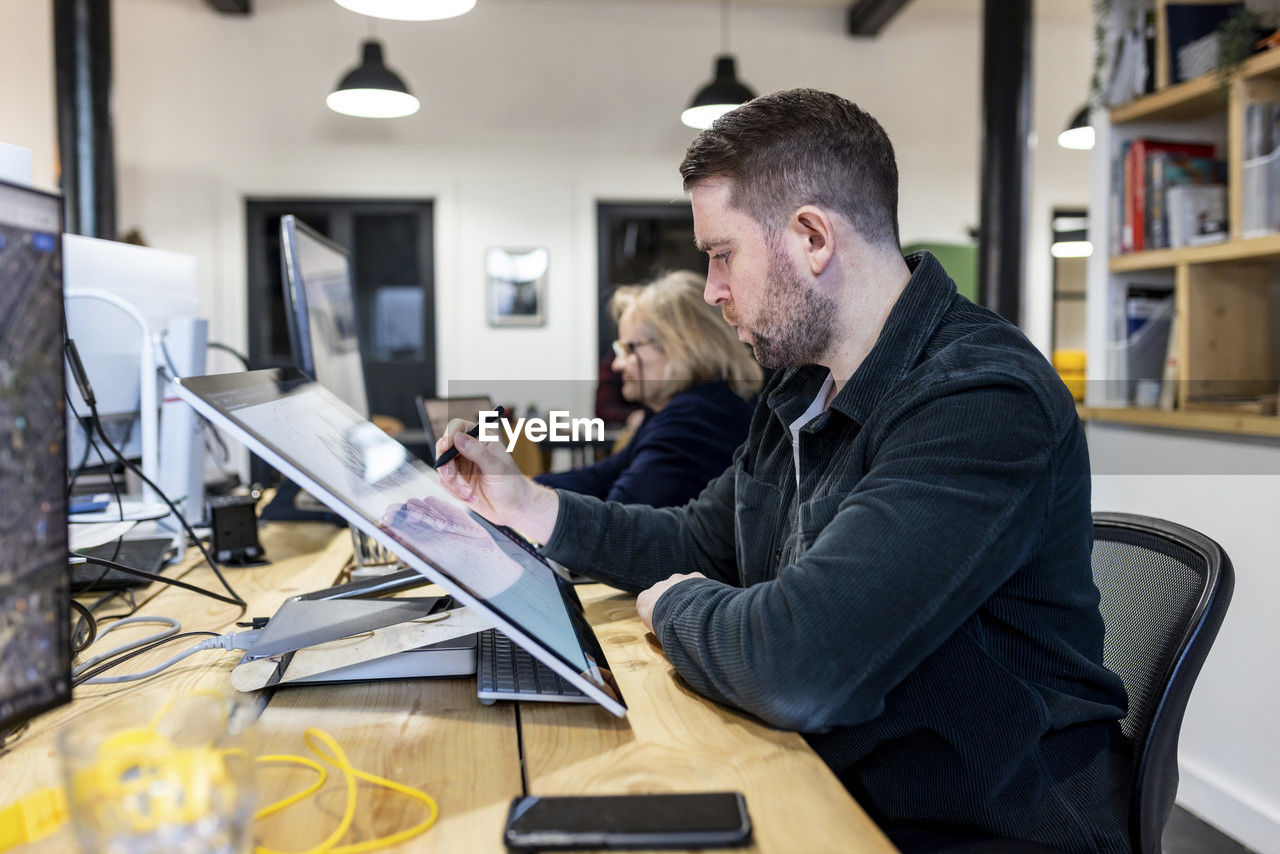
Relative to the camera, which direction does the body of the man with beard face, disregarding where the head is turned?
to the viewer's left

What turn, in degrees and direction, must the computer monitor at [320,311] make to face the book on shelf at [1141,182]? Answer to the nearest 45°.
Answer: approximately 45° to its left

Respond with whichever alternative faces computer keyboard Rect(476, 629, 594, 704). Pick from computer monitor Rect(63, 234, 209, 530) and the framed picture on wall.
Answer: the framed picture on wall

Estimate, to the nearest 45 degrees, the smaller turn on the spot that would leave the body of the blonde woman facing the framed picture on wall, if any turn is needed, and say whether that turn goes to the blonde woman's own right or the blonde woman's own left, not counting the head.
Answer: approximately 90° to the blonde woman's own right

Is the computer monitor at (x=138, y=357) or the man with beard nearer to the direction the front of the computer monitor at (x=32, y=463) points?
the man with beard

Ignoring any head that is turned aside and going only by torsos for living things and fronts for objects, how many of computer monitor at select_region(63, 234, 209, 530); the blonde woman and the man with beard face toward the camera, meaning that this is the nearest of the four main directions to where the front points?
0

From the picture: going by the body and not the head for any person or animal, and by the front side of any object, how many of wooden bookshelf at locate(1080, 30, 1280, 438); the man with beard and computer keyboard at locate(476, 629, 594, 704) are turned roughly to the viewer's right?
1

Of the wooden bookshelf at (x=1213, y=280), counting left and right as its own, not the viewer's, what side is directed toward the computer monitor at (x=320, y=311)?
front

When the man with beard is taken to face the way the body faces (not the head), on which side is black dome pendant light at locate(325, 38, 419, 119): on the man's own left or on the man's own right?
on the man's own right

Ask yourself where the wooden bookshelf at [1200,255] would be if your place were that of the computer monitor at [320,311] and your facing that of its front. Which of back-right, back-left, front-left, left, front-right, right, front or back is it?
front-left

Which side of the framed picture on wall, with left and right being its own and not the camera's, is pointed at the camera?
front

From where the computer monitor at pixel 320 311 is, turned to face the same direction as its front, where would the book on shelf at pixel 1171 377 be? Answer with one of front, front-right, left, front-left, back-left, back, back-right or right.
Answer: front-left

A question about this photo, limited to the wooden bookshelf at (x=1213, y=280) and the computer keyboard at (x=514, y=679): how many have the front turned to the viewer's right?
1

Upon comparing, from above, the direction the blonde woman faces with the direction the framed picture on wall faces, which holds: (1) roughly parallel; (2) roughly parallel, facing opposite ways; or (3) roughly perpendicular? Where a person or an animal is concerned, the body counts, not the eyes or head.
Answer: roughly perpendicular
